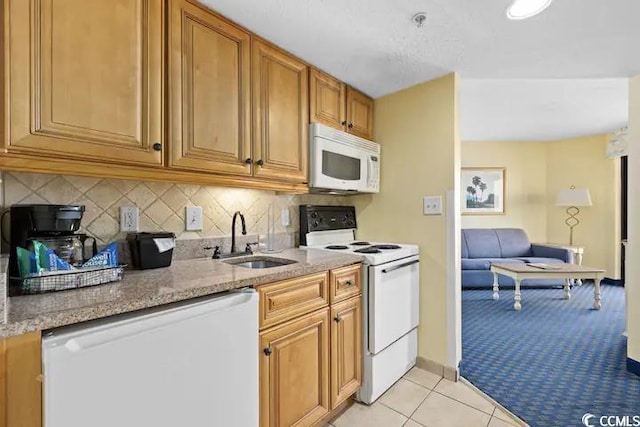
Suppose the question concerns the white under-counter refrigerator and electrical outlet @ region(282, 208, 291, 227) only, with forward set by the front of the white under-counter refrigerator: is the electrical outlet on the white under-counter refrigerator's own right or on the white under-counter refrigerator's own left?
on the white under-counter refrigerator's own left

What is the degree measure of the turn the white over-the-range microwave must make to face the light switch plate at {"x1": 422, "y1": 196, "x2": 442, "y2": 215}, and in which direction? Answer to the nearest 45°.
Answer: approximately 45° to its left

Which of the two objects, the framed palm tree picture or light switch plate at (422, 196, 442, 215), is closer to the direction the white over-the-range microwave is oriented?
the light switch plate

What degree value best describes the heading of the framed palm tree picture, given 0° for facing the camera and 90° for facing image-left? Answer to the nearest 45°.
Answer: approximately 0°

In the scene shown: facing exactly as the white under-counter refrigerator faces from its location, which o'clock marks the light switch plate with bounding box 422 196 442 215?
The light switch plate is roughly at 10 o'clock from the white under-counter refrigerator.

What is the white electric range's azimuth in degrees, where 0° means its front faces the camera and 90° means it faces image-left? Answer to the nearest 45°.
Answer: approximately 315°

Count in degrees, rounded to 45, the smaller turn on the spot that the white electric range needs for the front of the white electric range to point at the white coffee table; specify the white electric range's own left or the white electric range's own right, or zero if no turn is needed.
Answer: approximately 90° to the white electric range's own left

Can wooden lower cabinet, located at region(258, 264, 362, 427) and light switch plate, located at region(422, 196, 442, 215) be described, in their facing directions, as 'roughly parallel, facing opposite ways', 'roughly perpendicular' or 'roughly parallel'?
roughly perpendicular

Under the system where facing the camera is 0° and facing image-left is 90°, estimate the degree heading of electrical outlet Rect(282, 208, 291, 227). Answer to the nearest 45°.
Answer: approximately 315°
